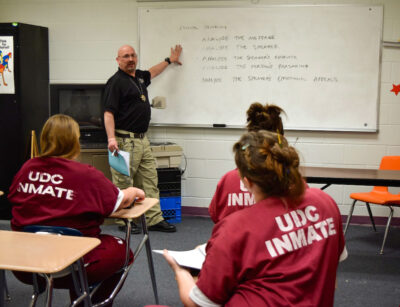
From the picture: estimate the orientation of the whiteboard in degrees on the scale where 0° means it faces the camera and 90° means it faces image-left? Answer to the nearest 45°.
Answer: approximately 0°

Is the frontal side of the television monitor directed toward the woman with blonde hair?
yes

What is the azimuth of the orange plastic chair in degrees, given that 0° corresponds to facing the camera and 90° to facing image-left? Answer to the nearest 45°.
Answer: approximately 45°

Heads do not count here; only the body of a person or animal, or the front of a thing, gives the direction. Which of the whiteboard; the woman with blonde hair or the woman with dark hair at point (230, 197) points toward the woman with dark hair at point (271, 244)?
the whiteboard

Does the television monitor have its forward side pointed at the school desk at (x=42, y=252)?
yes

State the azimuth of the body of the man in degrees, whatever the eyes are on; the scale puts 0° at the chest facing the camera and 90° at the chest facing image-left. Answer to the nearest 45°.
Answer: approximately 315°

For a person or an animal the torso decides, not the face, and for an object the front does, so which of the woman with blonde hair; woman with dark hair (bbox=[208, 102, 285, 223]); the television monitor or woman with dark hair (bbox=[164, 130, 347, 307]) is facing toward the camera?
the television monitor

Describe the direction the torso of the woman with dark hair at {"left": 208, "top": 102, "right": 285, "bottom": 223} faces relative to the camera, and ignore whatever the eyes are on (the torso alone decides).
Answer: away from the camera

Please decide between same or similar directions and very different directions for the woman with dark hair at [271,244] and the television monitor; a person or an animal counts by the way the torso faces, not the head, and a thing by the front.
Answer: very different directions

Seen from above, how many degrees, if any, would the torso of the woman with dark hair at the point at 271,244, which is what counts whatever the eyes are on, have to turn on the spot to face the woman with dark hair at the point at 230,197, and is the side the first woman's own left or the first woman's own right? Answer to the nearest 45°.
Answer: approximately 45° to the first woman's own right

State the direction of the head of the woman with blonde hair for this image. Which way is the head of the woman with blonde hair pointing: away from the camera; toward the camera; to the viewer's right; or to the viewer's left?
away from the camera
